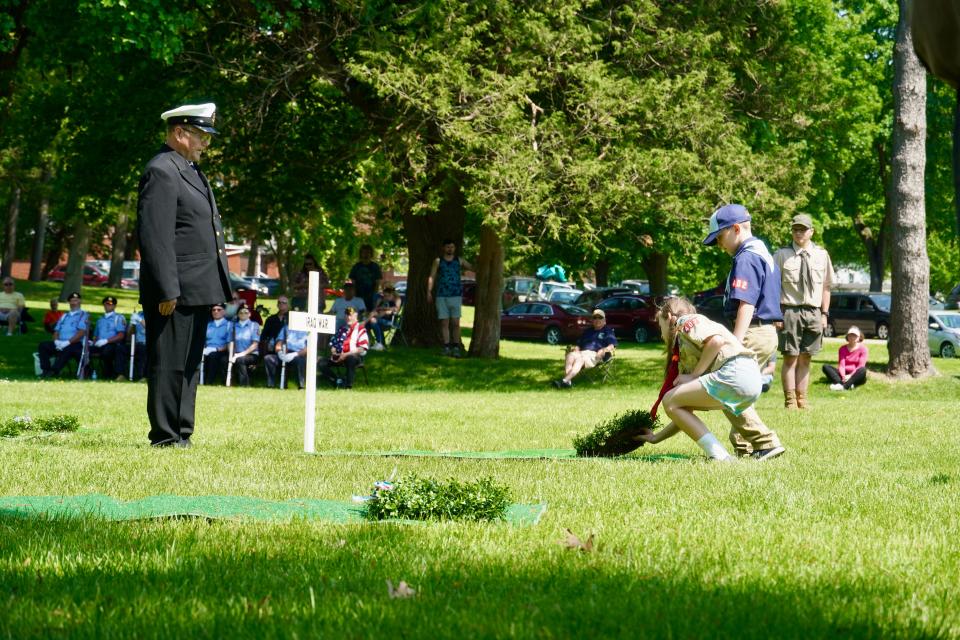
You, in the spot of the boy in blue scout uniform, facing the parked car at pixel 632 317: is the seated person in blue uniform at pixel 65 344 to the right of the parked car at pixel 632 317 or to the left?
left

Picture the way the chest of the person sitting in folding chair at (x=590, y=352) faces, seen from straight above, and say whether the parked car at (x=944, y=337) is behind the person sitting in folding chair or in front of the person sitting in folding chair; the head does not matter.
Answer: behind

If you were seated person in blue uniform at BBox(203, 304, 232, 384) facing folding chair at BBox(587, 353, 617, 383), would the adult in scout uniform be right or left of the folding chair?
right

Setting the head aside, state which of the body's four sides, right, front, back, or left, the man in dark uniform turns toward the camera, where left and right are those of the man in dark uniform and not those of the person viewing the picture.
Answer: right

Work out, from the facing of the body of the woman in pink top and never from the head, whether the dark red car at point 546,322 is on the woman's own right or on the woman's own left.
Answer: on the woman's own right

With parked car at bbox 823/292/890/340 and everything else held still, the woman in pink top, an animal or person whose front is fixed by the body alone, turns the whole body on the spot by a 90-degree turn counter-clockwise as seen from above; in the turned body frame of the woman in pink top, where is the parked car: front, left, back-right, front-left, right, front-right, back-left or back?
back-left

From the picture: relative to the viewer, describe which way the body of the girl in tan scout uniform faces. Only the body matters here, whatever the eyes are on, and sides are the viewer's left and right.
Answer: facing to the left of the viewer

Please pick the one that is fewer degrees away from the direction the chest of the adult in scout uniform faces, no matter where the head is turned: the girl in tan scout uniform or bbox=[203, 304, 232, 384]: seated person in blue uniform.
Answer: the girl in tan scout uniform

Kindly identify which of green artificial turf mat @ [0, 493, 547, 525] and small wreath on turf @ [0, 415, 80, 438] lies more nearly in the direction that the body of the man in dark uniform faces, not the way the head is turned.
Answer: the green artificial turf mat

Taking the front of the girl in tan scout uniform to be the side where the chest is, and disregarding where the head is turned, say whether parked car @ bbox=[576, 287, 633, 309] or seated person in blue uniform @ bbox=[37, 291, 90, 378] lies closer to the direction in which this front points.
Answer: the seated person in blue uniform
